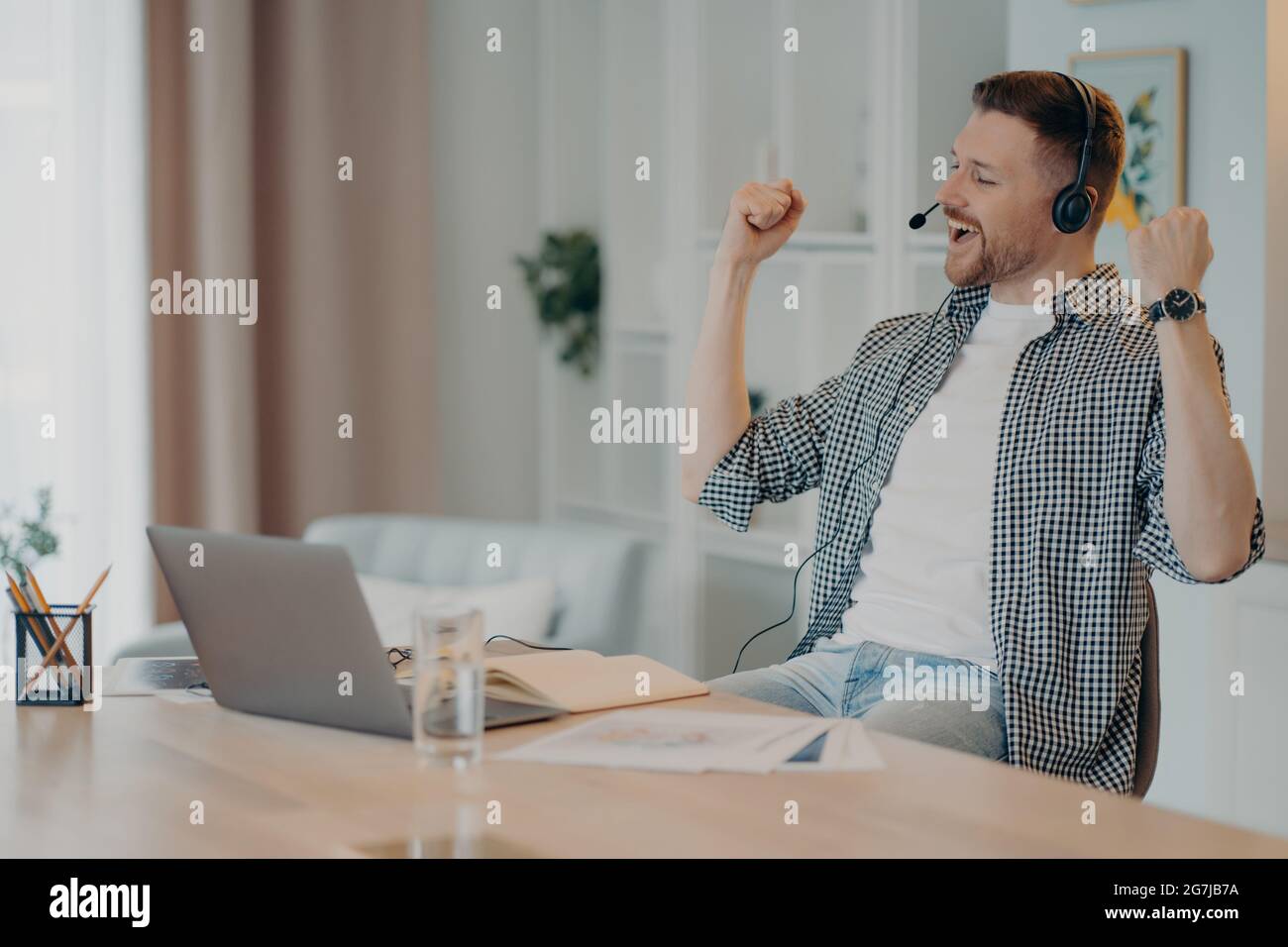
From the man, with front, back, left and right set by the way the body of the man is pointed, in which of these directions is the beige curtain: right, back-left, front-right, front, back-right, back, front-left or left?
right

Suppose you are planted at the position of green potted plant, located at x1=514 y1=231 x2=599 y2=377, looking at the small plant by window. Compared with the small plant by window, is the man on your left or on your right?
left

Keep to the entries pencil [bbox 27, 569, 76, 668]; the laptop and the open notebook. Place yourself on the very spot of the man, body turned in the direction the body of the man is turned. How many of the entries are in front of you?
3

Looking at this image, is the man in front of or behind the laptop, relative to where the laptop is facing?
in front

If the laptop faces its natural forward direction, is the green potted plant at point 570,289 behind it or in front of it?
in front

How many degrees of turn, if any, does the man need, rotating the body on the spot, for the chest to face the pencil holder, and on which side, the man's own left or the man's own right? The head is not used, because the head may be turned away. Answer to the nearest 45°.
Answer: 0° — they already face it

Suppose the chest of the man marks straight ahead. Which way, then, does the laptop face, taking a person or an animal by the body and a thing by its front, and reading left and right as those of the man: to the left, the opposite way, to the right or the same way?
the opposite way

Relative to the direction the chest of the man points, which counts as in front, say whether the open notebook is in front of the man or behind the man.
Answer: in front

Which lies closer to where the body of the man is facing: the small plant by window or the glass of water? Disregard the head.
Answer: the glass of water

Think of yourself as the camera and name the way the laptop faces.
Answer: facing away from the viewer and to the right of the viewer

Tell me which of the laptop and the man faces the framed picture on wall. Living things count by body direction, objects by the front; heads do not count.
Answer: the laptop

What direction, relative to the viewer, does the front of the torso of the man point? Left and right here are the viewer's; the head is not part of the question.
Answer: facing the viewer and to the left of the viewer
